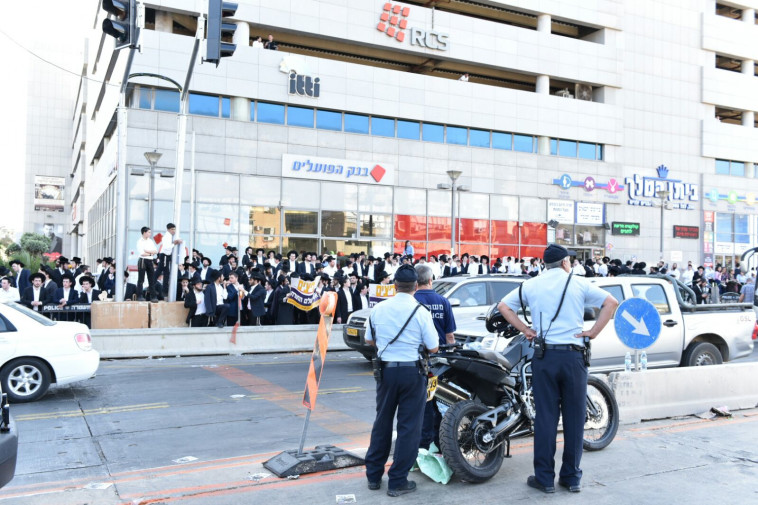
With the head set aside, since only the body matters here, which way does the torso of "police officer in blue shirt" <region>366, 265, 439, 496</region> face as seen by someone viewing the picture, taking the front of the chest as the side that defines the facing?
away from the camera

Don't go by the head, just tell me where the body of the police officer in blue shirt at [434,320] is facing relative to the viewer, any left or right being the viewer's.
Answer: facing away from the viewer

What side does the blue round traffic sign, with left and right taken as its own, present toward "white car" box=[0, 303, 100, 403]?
right

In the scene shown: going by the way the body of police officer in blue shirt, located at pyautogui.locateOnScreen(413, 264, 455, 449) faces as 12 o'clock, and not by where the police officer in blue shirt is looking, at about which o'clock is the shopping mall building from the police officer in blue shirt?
The shopping mall building is roughly at 12 o'clock from the police officer in blue shirt.

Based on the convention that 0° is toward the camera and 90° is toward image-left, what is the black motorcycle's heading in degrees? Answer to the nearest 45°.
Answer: approximately 225°

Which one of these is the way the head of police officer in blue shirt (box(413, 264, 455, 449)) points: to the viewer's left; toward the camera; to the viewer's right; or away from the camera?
away from the camera

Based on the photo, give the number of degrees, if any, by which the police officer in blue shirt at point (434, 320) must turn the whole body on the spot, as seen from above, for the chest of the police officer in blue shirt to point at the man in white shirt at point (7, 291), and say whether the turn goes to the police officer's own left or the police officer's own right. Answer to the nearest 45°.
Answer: approximately 45° to the police officer's own left

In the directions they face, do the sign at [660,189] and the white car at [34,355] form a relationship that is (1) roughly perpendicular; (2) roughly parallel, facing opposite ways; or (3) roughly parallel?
roughly perpendicular
